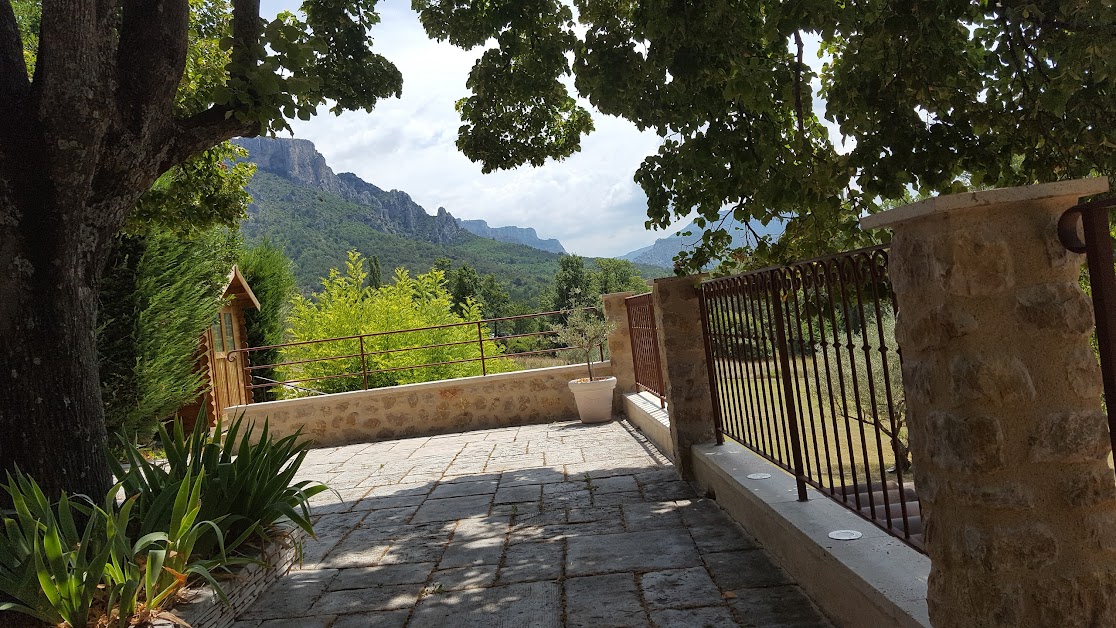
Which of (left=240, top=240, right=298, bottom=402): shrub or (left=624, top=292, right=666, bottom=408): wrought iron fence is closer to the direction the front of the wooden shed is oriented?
the wrought iron fence

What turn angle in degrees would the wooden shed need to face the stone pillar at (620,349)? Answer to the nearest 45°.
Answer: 0° — it already faces it

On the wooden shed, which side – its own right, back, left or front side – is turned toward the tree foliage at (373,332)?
front

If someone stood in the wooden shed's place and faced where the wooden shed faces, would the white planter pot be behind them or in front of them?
in front

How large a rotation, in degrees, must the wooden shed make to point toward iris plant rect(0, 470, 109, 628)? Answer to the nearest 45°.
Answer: approximately 45° to its right

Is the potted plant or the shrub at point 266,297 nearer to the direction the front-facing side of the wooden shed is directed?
the potted plant

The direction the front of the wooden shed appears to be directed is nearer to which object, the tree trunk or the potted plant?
the potted plant

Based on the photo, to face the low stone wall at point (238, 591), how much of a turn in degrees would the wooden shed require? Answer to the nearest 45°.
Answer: approximately 45° to its right

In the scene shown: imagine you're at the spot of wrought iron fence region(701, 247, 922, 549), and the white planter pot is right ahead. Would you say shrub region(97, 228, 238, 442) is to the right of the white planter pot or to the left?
left

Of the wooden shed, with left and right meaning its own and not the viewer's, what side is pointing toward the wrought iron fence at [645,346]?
front

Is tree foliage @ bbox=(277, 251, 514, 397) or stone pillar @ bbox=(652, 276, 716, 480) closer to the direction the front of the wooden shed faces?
the stone pillar

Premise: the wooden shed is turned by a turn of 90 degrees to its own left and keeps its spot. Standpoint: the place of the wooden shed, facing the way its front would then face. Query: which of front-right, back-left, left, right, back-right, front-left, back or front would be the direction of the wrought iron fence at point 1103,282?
back-right

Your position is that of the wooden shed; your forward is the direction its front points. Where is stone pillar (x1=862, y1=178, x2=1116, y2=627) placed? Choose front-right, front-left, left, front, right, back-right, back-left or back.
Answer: front-right

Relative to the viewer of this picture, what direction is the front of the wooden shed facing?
facing the viewer and to the right of the viewer

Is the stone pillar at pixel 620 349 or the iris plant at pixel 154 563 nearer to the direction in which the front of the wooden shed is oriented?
the stone pillar
